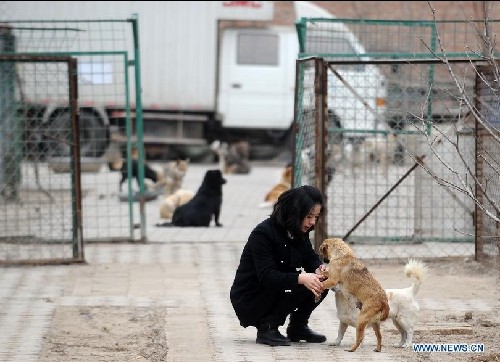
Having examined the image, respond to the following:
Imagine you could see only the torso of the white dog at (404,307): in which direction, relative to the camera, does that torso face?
to the viewer's left

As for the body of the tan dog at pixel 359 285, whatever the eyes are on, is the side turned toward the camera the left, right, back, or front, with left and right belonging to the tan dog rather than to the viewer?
left

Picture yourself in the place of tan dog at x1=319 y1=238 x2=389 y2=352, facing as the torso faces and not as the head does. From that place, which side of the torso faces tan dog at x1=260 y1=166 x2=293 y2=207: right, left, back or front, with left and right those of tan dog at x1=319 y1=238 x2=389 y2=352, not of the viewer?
right

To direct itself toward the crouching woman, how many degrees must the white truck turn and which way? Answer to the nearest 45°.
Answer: approximately 90° to its right

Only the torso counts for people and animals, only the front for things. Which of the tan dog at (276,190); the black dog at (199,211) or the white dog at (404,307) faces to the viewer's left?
the white dog

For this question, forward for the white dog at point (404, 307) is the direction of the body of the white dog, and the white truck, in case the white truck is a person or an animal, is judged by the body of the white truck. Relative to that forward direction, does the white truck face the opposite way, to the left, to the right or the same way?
the opposite way

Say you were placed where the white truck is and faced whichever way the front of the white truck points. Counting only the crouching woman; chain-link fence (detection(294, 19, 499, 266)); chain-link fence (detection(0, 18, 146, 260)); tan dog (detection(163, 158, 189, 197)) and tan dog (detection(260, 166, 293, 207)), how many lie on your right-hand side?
5

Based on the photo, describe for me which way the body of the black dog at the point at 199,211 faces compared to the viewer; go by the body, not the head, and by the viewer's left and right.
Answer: facing to the right of the viewer

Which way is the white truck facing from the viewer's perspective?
to the viewer's right
